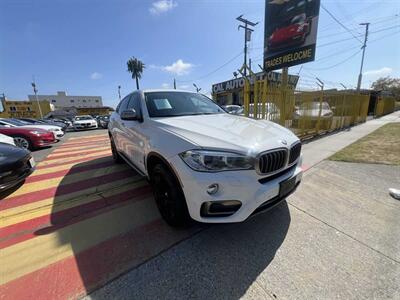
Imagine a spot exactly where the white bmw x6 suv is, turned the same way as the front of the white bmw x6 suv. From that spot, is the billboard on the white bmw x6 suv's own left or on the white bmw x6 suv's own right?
on the white bmw x6 suv's own left

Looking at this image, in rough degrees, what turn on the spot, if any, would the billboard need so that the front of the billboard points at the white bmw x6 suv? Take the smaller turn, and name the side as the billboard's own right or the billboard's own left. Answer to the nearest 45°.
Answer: approximately 45° to the billboard's own left

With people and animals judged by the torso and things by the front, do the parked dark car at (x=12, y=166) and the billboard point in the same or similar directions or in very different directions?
very different directions

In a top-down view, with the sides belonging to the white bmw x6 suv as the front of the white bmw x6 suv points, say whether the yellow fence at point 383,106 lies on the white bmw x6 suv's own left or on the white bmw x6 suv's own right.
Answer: on the white bmw x6 suv's own left

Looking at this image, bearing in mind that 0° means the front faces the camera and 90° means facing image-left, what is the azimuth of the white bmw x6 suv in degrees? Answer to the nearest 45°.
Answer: approximately 315°
